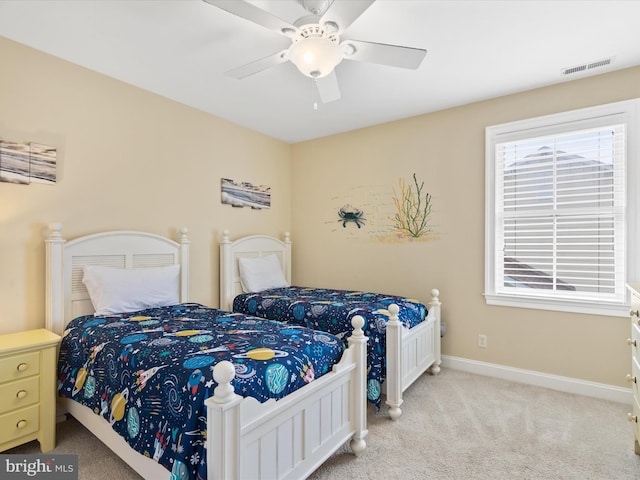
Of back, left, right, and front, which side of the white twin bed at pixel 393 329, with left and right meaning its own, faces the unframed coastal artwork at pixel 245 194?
back

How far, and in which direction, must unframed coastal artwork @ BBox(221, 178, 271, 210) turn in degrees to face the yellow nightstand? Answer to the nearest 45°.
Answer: approximately 90° to its right

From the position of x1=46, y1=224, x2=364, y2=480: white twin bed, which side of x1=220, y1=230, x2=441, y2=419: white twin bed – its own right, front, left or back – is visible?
right

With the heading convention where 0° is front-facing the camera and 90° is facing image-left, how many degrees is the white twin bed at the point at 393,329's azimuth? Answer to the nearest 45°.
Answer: approximately 315°

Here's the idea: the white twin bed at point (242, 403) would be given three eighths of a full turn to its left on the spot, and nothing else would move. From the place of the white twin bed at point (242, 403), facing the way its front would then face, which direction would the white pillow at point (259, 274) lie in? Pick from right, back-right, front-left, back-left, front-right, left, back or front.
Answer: front

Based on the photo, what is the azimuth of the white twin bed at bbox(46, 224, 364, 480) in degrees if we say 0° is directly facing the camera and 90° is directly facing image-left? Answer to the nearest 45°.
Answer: approximately 315°
